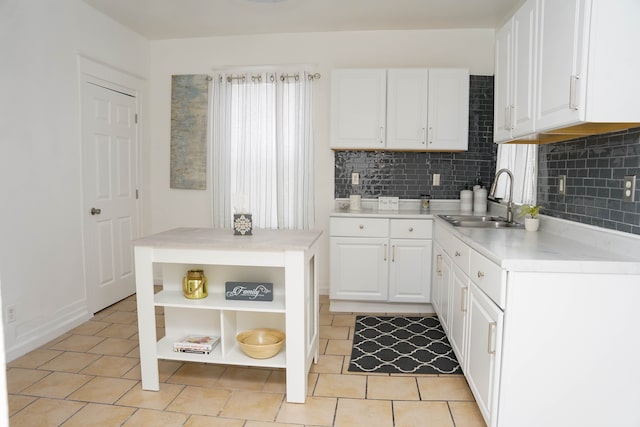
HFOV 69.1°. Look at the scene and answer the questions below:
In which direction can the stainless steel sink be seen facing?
to the viewer's left

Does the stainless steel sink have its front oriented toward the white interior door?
yes

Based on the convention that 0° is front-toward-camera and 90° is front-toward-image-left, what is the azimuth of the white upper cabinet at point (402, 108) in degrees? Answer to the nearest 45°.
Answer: approximately 0°

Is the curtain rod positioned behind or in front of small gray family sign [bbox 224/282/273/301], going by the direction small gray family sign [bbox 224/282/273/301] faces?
behind

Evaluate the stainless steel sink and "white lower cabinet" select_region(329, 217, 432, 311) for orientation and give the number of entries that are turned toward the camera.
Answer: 1

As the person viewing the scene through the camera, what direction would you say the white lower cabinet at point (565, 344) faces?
facing to the left of the viewer

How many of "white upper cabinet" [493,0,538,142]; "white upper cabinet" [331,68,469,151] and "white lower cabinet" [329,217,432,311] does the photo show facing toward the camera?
2

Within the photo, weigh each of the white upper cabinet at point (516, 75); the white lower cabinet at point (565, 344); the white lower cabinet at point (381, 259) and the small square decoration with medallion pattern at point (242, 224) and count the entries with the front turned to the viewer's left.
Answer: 2
